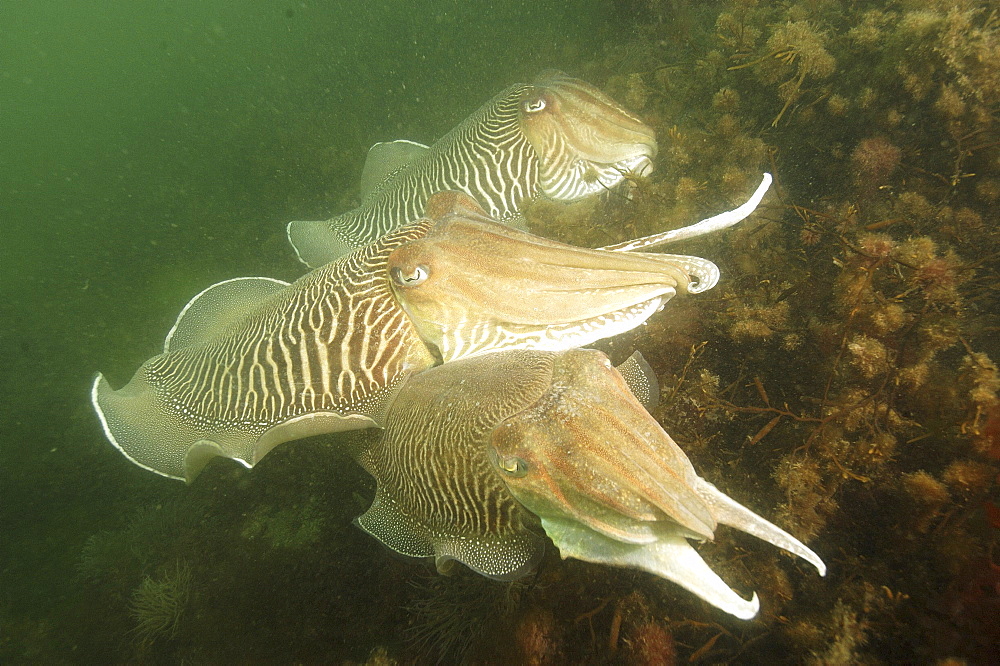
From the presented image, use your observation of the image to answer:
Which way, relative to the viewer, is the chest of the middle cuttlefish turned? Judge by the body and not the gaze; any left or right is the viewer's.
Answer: facing to the right of the viewer

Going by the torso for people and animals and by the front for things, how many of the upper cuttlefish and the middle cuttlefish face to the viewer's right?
2

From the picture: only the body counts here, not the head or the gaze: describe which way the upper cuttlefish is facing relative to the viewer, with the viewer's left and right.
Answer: facing to the right of the viewer

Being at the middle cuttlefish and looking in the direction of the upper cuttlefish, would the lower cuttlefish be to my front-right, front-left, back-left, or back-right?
back-right

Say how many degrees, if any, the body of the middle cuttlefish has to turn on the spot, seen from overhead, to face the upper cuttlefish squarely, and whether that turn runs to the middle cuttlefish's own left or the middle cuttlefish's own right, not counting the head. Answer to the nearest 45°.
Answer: approximately 45° to the middle cuttlefish's own left

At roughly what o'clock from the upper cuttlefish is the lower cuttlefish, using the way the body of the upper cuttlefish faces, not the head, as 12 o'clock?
The lower cuttlefish is roughly at 3 o'clock from the upper cuttlefish.

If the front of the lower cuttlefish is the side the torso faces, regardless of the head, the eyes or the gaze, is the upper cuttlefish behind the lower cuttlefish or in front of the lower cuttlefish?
behind

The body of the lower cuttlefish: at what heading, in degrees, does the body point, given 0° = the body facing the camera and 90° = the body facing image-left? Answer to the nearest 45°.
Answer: approximately 315°
